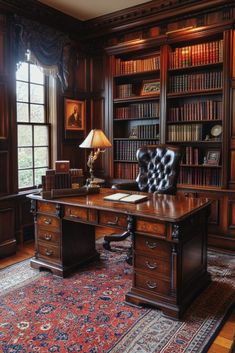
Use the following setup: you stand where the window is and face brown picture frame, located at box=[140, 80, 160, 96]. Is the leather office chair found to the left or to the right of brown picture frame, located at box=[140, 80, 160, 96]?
right

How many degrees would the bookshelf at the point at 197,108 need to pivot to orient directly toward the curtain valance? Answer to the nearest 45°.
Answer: approximately 45° to its right

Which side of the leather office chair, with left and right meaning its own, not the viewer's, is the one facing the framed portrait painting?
right

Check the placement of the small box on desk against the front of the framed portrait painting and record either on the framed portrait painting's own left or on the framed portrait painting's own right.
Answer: on the framed portrait painting's own right
